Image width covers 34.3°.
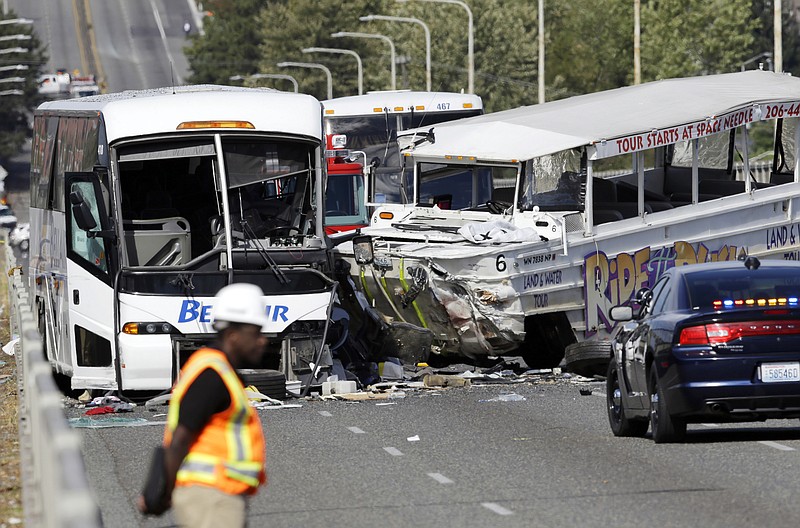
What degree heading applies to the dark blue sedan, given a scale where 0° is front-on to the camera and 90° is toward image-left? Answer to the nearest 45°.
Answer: approximately 180°

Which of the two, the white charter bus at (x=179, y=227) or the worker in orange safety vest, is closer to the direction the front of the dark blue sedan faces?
the white charter bus

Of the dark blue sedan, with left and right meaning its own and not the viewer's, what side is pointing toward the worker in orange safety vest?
back

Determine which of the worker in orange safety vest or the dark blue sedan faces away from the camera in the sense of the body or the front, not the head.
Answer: the dark blue sedan
